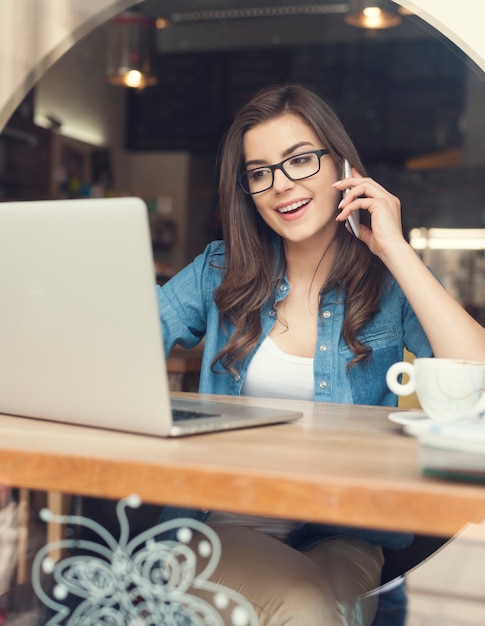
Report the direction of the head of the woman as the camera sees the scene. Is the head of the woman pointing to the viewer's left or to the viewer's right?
to the viewer's left

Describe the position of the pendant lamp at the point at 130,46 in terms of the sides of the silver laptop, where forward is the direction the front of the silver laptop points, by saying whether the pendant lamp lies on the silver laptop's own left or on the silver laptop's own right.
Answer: on the silver laptop's own left

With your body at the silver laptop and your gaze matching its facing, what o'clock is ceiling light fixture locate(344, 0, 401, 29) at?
The ceiling light fixture is roughly at 11 o'clock from the silver laptop.

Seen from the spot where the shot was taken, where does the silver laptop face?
facing away from the viewer and to the right of the viewer

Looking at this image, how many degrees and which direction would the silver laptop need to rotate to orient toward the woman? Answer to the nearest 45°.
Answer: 0° — it already faces them
